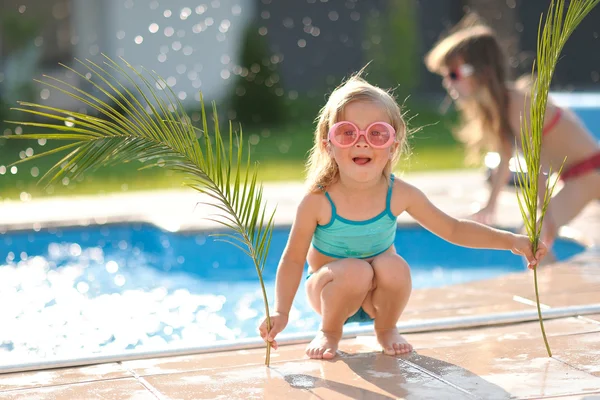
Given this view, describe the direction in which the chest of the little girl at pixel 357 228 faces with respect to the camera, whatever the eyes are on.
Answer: toward the camera

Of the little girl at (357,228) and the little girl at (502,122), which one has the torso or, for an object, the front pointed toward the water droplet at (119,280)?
the little girl at (502,122)

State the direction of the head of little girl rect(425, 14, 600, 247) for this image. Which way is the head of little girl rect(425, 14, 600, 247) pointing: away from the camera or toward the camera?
toward the camera

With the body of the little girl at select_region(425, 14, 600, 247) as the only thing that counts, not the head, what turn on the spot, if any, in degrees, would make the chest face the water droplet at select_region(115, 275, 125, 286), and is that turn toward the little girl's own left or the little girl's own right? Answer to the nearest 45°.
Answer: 0° — they already face it

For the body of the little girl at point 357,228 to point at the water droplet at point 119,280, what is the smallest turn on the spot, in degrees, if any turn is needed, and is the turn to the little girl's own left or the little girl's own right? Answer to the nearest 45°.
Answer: approximately 135° to the little girl's own right

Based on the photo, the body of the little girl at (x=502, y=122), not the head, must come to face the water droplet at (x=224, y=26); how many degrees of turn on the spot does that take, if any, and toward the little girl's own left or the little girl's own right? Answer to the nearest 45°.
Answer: approximately 45° to the little girl's own right
